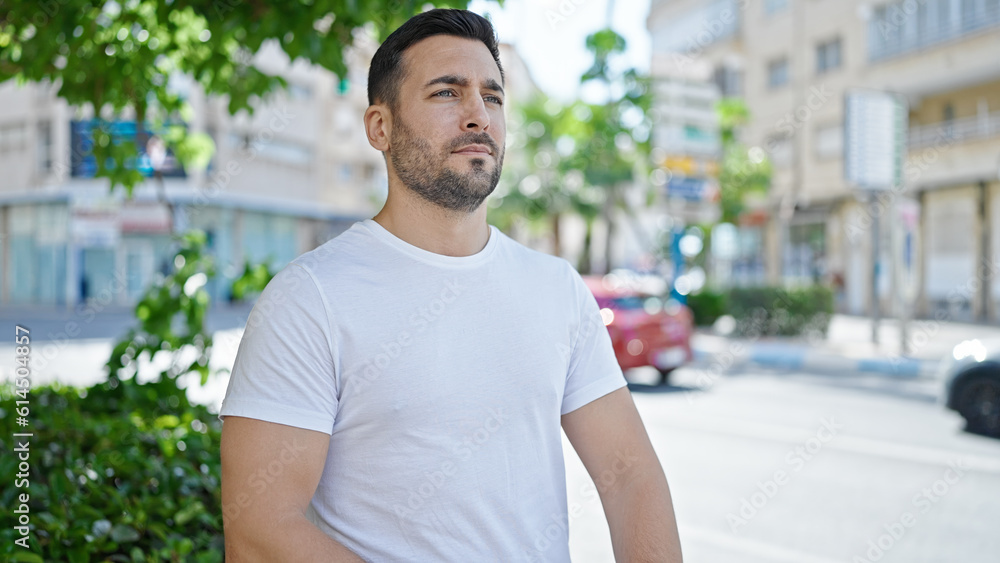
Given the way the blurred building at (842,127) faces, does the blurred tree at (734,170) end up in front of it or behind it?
in front

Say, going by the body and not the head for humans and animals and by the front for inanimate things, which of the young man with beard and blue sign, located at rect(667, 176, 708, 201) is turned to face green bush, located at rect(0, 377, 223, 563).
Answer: the blue sign

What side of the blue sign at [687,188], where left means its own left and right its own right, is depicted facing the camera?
front

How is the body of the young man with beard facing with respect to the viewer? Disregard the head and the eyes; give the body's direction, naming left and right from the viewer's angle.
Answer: facing the viewer and to the right of the viewer

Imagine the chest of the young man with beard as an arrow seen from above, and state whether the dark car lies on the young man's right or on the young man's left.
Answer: on the young man's left

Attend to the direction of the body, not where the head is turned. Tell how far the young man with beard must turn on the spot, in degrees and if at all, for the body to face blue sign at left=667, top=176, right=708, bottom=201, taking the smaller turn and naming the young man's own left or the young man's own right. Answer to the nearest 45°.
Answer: approximately 135° to the young man's own left

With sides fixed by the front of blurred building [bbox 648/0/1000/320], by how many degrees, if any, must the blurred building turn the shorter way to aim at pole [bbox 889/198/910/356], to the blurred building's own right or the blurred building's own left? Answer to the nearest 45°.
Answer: approximately 45° to the blurred building's own left

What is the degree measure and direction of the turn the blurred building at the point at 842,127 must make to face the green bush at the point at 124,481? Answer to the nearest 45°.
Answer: approximately 45° to its left

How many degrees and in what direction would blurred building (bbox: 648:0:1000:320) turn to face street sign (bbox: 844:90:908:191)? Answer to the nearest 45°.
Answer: approximately 45° to its left

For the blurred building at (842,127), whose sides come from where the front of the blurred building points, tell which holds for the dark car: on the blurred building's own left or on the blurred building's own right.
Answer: on the blurred building's own left

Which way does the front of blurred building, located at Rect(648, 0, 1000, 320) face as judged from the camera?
facing the viewer and to the left of the viewer
